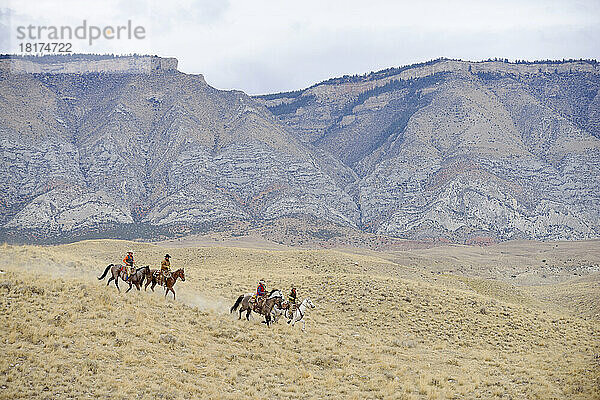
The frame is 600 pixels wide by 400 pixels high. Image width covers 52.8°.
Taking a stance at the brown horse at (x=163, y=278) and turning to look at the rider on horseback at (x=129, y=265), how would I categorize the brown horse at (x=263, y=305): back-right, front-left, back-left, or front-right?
back-left

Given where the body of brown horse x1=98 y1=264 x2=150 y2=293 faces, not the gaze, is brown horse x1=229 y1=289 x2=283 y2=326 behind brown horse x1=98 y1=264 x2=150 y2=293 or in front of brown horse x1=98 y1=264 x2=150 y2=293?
in front

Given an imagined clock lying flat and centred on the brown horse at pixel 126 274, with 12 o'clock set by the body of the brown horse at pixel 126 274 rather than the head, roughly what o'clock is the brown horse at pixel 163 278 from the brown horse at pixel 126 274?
the brown horse at pixel 163 278 is roughly at 12 o'clock from the brown horse at pixel 126 274.

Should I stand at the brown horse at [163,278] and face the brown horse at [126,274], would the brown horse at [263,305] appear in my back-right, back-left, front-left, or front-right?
back-left

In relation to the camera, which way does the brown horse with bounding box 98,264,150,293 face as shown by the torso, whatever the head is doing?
to the viewer's right
